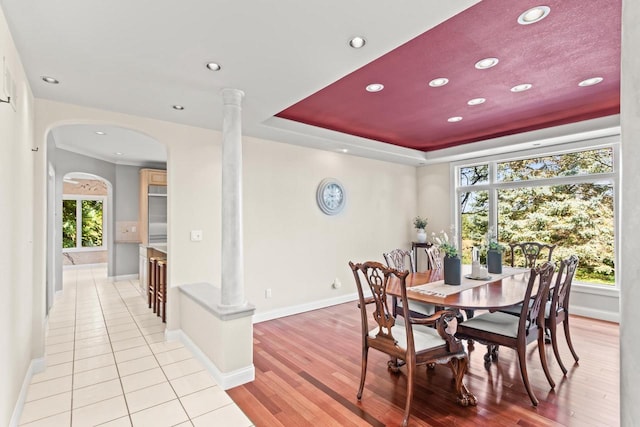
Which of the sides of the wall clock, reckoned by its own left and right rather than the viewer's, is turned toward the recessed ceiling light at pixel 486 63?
front

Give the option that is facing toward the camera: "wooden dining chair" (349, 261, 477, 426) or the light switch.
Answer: the light switch

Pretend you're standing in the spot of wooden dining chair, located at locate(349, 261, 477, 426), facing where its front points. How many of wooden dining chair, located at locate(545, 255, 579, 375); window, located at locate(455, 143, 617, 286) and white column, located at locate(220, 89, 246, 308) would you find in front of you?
2

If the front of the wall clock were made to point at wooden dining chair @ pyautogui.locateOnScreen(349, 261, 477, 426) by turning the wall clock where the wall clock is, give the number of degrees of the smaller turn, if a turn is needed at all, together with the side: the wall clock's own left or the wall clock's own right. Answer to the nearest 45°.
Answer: approximately 45° to the wall clock's own right

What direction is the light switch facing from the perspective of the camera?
toward the camera

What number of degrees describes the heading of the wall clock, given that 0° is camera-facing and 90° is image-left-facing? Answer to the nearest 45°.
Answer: approximately 315°

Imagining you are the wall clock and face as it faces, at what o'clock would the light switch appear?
The light switch is roughly at 3 o'clock from the wall clock.

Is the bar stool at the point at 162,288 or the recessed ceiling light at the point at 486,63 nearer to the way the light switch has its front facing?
the recessed ceiling light

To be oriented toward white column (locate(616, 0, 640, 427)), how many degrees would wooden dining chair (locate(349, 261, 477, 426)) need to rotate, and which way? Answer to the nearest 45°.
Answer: approximately 135° to its right

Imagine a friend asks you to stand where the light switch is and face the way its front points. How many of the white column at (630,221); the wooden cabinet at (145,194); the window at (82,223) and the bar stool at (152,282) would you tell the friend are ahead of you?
1

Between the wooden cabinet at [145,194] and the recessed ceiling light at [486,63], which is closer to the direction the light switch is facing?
the recessed ceiling light

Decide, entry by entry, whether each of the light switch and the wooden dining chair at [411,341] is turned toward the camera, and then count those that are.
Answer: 1

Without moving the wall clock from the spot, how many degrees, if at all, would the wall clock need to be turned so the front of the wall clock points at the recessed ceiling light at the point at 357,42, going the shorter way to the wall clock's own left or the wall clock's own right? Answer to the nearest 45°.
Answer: approximately 45° to the wall clock's own right

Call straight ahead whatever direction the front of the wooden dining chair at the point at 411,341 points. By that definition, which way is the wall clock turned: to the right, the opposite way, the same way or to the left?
to the right

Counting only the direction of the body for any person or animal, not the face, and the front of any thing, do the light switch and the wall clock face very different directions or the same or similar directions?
same or similar directions
